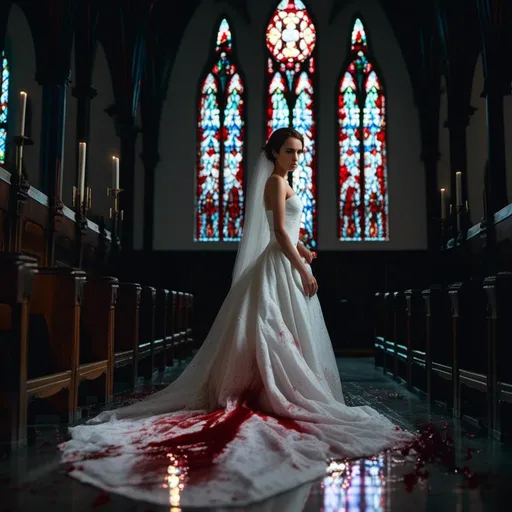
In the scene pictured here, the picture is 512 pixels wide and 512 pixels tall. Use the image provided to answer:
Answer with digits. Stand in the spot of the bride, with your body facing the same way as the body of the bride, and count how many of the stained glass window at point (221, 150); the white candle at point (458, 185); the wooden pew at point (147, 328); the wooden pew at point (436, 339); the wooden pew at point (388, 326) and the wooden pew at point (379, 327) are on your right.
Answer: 0

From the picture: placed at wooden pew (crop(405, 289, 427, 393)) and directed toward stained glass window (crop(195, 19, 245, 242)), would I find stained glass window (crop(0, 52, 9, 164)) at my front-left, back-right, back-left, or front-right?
front-left

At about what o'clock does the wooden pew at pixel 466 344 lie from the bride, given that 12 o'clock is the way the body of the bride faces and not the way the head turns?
The wooden pew is roughly at 11 o'clock from the bride.

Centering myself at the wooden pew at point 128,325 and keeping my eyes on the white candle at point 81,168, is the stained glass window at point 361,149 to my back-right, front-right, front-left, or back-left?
front-right

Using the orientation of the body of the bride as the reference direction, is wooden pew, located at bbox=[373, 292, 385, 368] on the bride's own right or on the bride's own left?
on the bride's own left

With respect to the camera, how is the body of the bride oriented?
to the viewer's right

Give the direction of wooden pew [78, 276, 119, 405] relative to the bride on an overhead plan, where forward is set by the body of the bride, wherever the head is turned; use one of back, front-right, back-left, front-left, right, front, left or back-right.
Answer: back-left

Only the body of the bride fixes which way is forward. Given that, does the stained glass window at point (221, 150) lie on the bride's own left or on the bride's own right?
on the bride's own left

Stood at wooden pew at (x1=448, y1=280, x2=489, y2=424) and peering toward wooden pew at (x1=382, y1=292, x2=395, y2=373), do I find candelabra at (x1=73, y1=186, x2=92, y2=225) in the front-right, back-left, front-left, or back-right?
front-left

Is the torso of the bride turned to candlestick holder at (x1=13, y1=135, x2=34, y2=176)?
no

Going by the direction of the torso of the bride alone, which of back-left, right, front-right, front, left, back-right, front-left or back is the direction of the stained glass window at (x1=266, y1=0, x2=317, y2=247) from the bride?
left

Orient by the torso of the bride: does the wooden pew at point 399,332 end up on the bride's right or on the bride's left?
on the bride's left

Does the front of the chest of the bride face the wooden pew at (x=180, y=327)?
no
